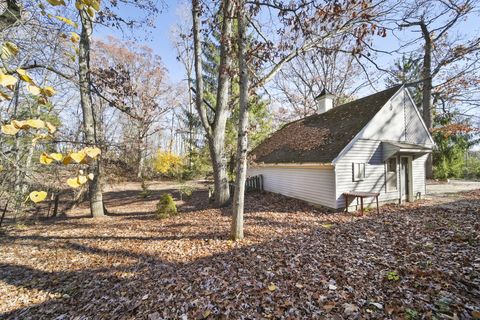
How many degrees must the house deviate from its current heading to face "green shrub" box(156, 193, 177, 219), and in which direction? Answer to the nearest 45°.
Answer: approximately 90° to its right

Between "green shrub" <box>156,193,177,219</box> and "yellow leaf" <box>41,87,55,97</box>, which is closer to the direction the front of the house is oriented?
the yellow leaf

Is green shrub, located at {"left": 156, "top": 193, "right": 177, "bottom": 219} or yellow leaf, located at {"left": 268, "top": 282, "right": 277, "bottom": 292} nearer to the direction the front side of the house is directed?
the yellow leaf

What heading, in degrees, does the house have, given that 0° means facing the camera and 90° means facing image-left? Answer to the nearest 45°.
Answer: approximately 315°

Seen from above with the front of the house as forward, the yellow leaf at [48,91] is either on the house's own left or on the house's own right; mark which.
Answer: on the house's own right

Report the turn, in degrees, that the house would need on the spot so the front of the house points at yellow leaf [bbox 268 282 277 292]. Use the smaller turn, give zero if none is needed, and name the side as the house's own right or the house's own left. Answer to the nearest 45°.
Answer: approximately 45° to the house's own right
